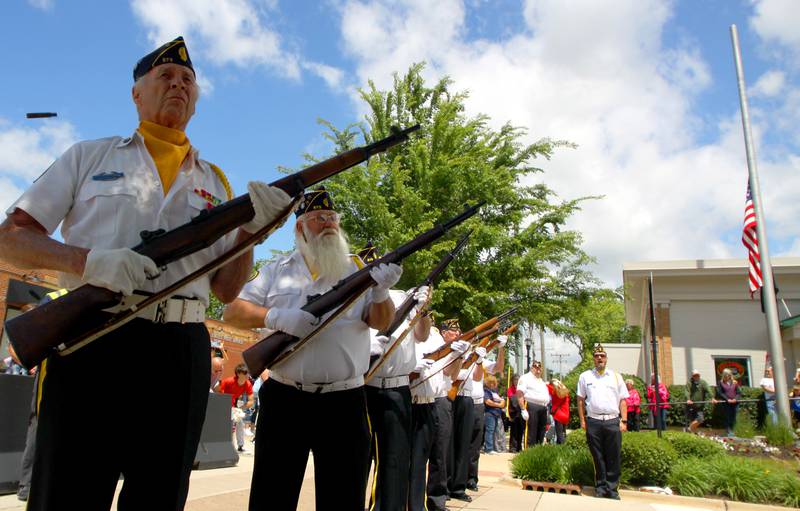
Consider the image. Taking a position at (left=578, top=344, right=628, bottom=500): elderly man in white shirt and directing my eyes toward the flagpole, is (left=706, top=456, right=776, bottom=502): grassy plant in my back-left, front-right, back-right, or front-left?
front-right

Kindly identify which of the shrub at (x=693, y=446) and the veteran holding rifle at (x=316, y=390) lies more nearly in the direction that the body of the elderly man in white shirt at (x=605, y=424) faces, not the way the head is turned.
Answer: the veteran holding rifle

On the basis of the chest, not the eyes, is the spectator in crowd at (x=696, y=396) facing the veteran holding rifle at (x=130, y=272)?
yes

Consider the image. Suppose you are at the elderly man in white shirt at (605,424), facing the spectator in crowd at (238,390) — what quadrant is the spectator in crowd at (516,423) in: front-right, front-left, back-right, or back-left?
front-right

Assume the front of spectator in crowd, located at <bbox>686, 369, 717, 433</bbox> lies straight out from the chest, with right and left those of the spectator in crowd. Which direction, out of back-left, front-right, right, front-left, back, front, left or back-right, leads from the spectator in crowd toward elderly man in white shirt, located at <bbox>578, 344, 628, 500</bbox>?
front

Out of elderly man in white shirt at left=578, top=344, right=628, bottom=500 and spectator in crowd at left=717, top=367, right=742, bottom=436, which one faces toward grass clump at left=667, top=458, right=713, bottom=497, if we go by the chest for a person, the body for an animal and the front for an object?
the spectator in crowd

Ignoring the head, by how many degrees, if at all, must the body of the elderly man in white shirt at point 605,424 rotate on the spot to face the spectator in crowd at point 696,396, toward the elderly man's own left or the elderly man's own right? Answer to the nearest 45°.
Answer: approximately 180°

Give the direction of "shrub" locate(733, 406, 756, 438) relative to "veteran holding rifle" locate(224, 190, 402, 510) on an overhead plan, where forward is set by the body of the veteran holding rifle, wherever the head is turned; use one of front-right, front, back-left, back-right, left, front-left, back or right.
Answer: left

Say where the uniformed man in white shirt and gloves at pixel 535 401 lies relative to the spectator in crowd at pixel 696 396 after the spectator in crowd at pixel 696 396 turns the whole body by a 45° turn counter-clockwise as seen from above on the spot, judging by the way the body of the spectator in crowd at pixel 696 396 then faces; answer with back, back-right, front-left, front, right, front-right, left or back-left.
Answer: right

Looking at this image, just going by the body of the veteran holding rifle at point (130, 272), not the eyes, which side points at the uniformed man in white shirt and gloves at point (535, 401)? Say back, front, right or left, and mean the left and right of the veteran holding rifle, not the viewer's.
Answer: left

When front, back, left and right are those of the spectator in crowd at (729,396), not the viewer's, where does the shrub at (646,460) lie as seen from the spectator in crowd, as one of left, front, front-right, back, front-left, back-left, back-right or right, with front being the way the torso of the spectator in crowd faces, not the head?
front

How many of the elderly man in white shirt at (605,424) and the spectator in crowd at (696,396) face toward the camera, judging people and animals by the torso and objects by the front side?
2

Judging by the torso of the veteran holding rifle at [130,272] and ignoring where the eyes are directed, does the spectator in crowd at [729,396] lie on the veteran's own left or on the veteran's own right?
on the veteran's own left

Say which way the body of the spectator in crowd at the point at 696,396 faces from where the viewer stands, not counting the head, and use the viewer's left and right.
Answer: facing the viewer

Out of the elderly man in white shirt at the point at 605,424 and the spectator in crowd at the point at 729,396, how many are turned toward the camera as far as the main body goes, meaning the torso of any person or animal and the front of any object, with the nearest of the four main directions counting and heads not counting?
2

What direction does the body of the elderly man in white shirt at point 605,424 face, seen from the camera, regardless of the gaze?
toward the camera

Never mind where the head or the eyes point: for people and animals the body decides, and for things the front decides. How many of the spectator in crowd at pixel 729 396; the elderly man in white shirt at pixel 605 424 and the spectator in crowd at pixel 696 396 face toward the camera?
3
